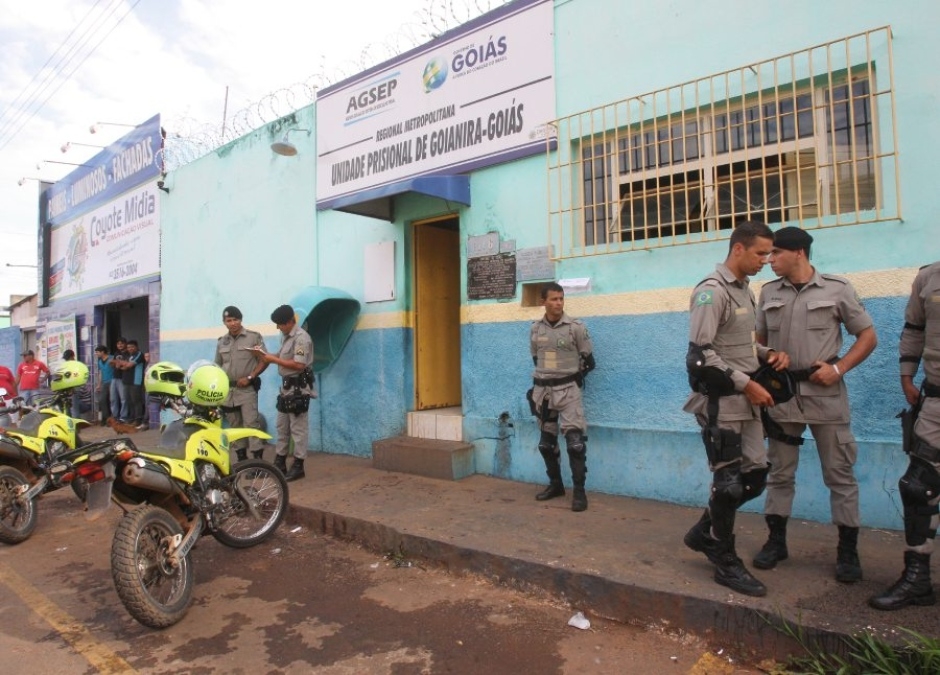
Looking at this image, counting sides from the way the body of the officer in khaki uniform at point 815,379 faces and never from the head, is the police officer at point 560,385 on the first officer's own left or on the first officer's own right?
on the first officer's own right

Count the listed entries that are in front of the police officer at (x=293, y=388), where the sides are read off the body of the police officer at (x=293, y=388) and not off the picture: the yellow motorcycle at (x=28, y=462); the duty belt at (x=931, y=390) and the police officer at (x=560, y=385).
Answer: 1

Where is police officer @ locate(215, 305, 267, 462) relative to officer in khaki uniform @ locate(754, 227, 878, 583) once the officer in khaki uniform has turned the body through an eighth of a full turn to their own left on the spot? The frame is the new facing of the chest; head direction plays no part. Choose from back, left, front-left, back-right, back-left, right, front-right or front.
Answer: right

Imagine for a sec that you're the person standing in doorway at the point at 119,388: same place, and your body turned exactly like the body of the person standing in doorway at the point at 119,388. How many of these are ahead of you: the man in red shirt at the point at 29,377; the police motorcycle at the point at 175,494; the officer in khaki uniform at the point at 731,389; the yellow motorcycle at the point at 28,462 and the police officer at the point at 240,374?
4

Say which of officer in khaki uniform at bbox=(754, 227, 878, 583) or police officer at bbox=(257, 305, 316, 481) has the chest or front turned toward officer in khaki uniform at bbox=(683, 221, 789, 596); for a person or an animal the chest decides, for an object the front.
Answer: officer in khaki uniform at bbox=(754, 227, 878, 583)

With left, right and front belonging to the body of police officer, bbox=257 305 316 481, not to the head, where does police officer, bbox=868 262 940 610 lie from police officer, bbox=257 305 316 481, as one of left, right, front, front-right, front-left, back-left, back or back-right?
back-left

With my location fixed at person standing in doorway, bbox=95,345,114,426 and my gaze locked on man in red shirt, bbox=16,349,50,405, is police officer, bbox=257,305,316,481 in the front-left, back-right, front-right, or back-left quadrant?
back-left

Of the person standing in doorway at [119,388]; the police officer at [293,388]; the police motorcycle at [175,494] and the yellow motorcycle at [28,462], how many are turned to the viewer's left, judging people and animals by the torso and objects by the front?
1

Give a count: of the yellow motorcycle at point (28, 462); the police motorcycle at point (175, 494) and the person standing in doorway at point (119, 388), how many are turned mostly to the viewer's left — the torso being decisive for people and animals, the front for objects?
0

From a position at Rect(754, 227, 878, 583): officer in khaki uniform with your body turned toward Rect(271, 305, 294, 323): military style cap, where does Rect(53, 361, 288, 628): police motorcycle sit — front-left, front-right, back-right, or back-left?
front-left

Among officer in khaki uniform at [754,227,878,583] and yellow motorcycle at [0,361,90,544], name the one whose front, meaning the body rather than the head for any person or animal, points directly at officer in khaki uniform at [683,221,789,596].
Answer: officer in khaki uniform at [754,227,878,583]

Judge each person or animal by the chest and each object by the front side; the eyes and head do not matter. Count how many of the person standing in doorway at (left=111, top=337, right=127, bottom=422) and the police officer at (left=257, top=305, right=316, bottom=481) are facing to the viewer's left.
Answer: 1

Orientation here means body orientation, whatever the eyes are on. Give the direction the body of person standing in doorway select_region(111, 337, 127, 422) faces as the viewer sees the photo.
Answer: toward the camera

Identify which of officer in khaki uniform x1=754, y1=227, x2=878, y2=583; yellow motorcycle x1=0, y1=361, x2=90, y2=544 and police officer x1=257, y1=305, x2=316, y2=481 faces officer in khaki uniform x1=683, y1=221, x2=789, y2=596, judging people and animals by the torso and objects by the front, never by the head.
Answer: officer in khaki uniform x1=754, y1=227, x2=878, y2=583

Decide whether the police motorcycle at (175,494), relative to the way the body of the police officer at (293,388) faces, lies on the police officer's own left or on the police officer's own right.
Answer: on the police officer's own left

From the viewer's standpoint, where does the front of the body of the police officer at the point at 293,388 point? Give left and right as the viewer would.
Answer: facing to the left of the viewer

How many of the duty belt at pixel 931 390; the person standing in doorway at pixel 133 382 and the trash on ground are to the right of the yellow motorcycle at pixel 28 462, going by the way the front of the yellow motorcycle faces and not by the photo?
2

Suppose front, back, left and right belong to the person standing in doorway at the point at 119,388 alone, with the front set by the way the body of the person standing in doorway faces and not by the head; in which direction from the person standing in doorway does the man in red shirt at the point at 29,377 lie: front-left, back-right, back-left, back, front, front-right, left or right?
back-right

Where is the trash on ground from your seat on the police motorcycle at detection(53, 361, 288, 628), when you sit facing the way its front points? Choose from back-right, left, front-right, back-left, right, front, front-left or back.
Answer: right

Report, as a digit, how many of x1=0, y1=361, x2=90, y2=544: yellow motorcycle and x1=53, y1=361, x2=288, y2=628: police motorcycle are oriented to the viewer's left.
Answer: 0

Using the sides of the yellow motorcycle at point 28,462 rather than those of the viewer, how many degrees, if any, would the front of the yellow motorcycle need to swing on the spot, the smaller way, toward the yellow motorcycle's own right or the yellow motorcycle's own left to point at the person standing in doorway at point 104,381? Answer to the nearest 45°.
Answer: approximately 45° to the yellow motorcycle's own left

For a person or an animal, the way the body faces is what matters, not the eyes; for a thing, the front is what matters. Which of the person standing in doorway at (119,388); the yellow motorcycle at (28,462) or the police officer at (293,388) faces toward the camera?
the person standing in doorway
